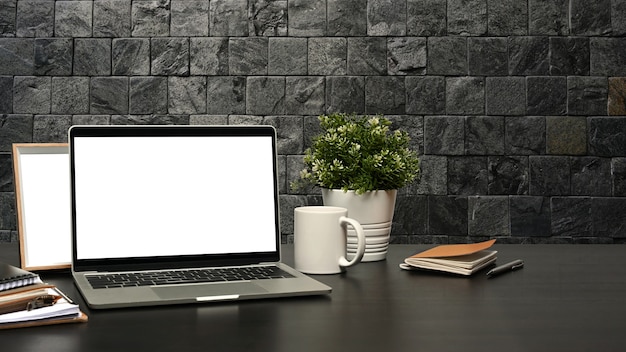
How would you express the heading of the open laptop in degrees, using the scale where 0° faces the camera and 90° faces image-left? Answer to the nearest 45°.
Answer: approximately 0°

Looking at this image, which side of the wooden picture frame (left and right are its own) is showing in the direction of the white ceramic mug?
left

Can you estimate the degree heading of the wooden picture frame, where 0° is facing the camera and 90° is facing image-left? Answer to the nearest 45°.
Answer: approximately 0°

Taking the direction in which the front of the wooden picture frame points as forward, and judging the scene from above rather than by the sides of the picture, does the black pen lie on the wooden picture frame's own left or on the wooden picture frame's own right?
on the wooden picture frame's own left

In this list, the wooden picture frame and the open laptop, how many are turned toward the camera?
2
